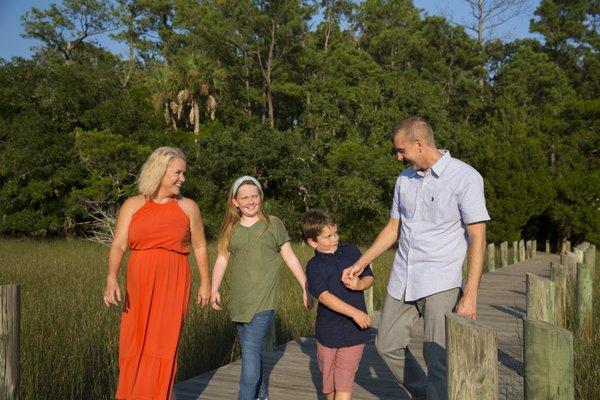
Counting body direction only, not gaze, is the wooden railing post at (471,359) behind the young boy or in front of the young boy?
in front

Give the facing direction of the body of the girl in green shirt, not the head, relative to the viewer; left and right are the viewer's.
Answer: facing the viewer

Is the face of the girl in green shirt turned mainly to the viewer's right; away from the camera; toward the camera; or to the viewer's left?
toward the camera

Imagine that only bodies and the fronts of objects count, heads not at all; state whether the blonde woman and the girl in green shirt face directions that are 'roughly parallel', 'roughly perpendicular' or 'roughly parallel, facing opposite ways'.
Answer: roughly parallel

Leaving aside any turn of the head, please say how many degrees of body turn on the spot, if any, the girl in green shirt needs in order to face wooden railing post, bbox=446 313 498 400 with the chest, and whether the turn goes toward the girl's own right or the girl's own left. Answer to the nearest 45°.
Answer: approximately 45° to the girl's own left

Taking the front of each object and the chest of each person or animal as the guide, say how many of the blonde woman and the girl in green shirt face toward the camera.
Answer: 2

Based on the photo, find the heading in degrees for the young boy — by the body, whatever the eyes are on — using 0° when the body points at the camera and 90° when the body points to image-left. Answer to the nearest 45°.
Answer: approximately 315°

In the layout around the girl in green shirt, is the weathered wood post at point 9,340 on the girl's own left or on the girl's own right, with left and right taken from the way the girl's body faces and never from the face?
on the girl's own right

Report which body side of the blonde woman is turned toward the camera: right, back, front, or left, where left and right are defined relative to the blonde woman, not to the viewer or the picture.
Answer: front

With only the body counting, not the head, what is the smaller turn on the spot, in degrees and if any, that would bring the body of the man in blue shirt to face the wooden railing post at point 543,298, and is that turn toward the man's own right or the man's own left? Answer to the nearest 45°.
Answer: approximately 180°

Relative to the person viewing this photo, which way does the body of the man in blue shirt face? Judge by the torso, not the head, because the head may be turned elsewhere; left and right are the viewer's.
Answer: facing the viewer and to the left of the viewer

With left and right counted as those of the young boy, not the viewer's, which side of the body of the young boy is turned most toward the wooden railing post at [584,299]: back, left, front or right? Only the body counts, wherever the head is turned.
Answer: left
